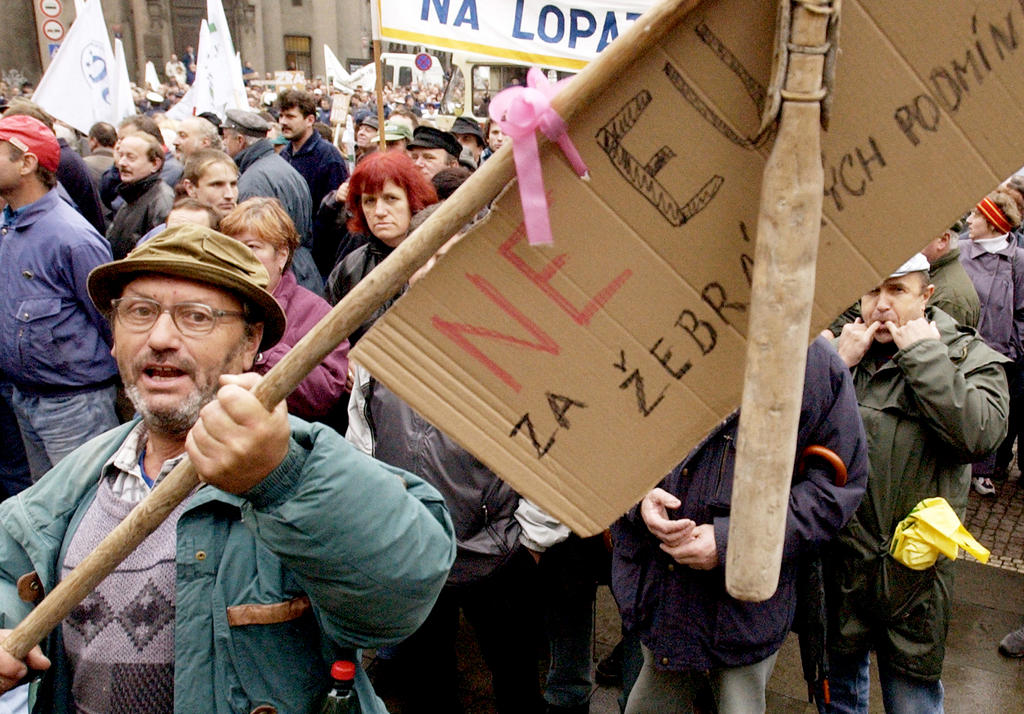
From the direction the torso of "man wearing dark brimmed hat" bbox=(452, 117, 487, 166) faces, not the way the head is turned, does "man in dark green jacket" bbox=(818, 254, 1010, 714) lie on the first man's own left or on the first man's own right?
on the first man's own left

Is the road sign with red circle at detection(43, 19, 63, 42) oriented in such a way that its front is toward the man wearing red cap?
yes

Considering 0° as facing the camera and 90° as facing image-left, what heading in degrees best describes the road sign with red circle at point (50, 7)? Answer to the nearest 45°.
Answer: approximately 0°

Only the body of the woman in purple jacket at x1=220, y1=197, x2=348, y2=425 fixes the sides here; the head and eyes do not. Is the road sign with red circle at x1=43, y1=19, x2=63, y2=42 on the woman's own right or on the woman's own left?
on the woman's own right

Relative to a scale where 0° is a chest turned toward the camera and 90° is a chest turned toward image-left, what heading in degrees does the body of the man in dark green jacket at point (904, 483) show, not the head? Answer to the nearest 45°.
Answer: approximately 45°

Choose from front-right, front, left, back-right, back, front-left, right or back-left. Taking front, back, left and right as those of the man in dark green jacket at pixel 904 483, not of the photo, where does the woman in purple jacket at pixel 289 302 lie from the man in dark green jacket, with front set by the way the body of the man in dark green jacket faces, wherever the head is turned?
front-right

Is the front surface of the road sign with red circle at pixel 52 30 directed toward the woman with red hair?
yes

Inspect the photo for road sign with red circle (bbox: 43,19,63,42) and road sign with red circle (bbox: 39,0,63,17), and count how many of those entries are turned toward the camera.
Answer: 2

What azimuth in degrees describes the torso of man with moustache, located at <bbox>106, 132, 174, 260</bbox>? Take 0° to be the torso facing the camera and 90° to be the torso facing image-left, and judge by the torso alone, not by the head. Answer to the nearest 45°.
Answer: approximately 45°

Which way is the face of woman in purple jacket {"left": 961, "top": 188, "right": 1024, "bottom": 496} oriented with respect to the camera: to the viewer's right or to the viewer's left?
to the viewer's left

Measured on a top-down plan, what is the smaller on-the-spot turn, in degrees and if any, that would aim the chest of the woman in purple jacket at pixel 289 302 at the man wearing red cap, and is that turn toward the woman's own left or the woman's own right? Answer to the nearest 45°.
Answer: approximately 90° to the woman's own right
